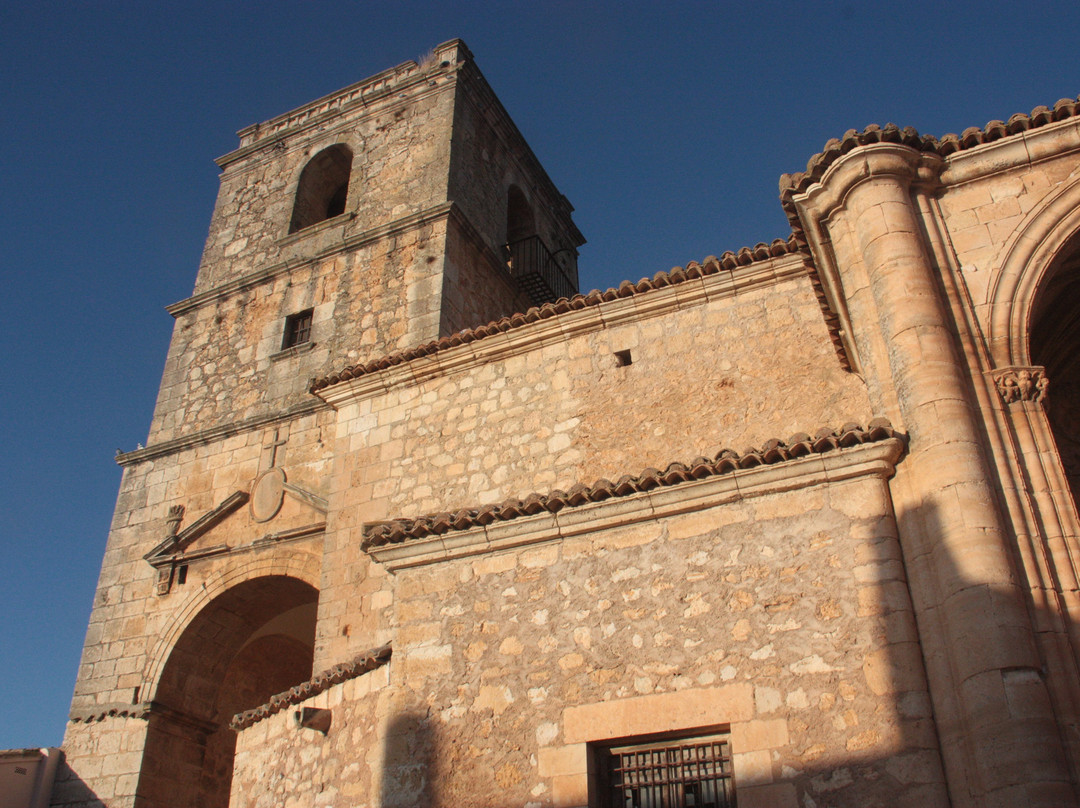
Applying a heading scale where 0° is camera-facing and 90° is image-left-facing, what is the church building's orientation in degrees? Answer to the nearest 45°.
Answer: approximately 45°
